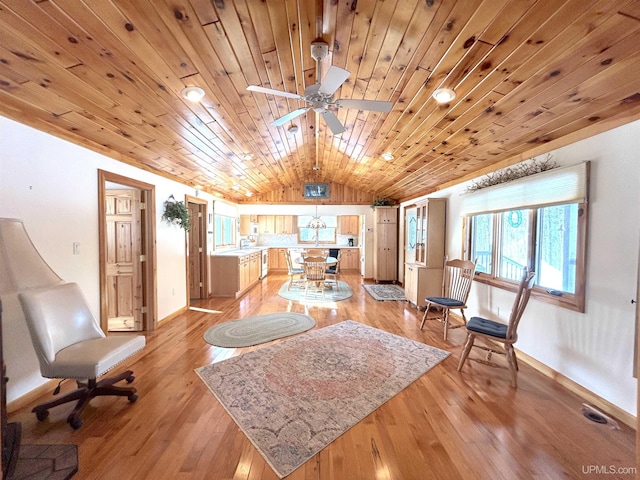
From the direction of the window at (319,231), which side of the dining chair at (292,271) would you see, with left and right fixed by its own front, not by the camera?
left

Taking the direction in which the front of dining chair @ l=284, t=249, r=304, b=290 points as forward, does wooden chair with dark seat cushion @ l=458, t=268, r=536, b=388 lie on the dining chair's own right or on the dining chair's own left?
on the dining chair's own right

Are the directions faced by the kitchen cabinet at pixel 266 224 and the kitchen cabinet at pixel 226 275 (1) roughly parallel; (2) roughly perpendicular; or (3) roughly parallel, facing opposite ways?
roughly perpendicular

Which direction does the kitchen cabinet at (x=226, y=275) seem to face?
to the viewer's right

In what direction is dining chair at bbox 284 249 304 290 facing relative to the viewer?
to the viewer's right

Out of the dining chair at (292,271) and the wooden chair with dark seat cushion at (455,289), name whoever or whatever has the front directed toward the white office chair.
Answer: the wooden chair with dark seat cushion

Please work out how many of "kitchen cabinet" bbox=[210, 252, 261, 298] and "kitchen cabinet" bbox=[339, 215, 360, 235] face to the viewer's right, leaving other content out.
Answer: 1

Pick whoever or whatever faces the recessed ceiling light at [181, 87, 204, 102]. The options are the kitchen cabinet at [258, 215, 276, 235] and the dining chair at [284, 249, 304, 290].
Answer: the kitchen cabinet

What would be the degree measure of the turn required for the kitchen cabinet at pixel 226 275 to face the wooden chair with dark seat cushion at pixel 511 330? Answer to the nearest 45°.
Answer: approximately 45° to its right

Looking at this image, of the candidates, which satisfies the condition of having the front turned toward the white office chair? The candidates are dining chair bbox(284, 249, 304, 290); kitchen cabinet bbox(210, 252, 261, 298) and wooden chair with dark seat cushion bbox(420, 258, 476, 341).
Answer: the wooden chair with dark seat cushion
